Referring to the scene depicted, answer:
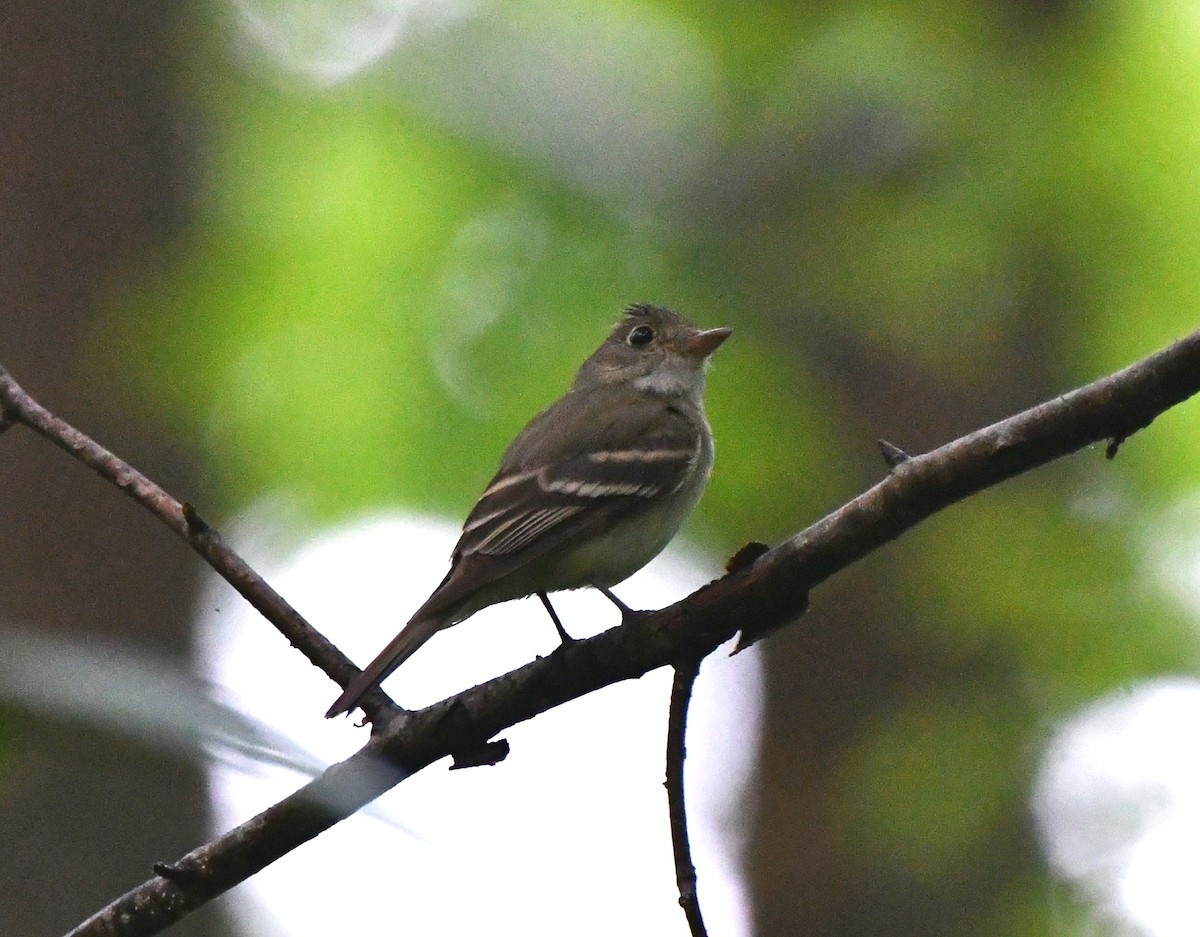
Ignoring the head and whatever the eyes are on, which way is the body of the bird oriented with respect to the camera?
to the viewer's right
